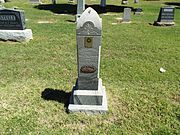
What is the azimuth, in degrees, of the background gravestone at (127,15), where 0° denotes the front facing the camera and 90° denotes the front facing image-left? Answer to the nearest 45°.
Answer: approximately 0°

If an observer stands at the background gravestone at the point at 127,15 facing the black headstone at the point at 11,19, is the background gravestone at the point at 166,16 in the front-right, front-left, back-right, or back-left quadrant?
back-left

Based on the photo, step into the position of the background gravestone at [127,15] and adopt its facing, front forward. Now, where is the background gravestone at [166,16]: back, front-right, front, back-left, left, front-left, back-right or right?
left

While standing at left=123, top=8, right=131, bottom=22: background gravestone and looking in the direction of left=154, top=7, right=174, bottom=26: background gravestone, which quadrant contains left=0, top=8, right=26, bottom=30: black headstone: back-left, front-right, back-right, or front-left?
back-right

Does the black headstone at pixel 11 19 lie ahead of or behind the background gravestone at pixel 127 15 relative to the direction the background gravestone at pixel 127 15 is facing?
ahead
